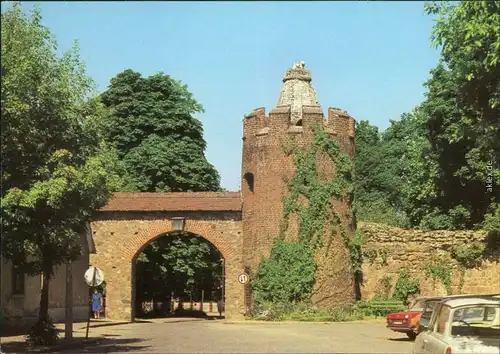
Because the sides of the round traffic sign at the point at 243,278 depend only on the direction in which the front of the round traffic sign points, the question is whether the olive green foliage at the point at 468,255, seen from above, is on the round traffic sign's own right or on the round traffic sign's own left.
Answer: on the round traffic sign's own left

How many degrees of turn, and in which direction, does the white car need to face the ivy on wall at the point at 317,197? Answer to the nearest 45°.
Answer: approximately 45° to its right

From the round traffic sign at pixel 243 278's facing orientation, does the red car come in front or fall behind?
in front

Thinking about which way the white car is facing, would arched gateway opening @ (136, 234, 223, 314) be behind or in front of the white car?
in front

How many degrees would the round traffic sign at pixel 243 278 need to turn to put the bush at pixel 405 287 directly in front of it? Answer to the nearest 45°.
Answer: approximately 90° to its left

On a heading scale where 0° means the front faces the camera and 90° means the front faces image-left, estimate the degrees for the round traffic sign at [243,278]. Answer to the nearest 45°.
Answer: approximately 0°

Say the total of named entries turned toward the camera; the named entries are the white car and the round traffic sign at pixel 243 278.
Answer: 1

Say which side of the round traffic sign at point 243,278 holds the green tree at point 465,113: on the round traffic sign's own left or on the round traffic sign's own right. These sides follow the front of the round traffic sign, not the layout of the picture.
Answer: on the round traffic sign's own left
